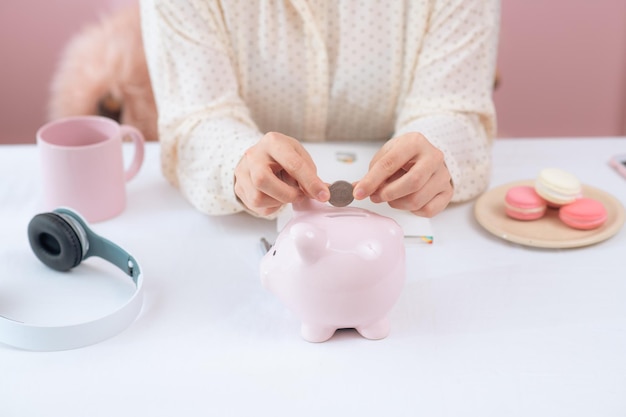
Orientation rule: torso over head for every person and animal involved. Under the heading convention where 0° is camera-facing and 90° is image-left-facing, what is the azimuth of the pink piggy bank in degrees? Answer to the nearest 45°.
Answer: approximately 90°
